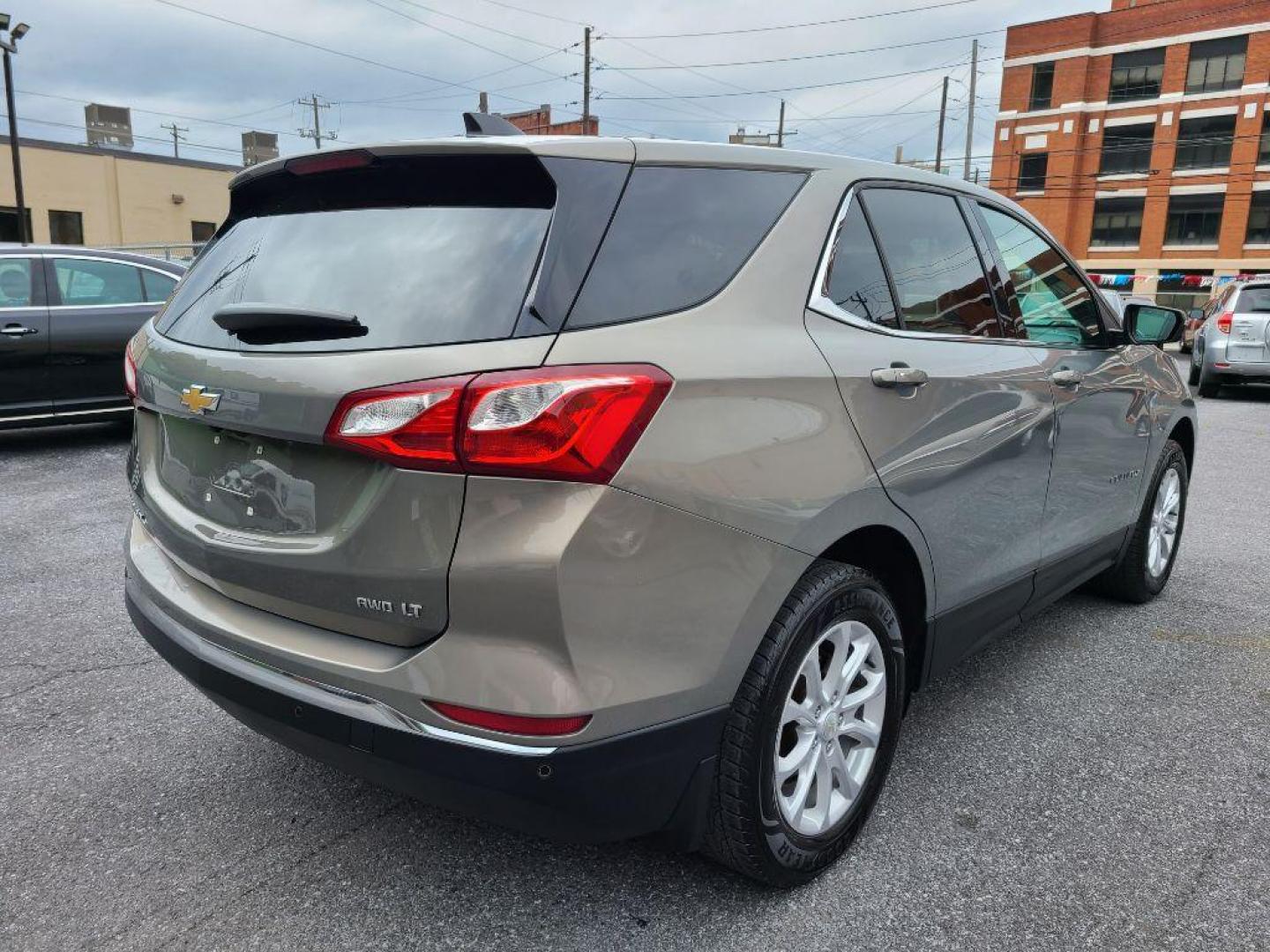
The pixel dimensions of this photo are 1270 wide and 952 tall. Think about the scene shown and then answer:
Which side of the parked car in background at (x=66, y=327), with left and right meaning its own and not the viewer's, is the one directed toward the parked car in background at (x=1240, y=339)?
back

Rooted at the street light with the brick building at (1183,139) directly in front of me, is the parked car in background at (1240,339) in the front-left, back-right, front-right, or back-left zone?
front-right

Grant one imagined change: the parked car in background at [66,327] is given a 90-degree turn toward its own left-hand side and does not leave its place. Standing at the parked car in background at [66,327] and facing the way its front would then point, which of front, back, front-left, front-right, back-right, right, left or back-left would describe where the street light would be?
back

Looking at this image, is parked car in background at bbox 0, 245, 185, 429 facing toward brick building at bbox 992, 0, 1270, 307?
no

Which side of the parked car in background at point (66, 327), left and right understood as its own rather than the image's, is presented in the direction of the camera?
left
